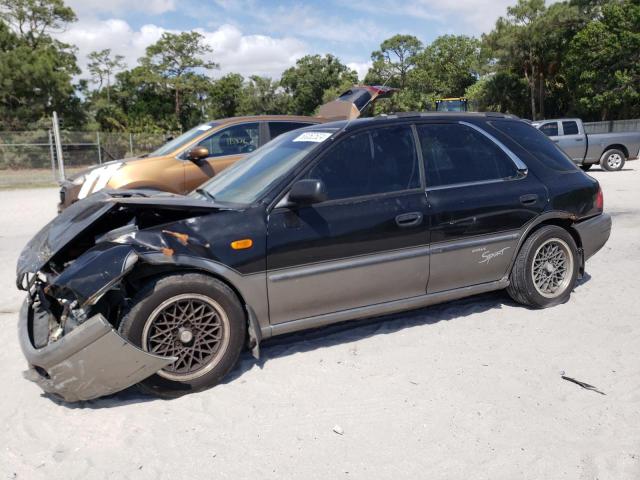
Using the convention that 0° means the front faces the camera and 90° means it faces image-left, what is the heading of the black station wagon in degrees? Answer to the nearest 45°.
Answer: approximately 45°

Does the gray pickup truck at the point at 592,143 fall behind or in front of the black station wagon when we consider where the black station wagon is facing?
behind

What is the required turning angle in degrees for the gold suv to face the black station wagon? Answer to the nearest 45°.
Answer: approximately 45° to its left

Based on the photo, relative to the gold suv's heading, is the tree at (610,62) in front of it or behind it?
behind

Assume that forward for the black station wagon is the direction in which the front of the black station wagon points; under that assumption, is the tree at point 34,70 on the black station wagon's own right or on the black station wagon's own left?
on the black station wagon's own right

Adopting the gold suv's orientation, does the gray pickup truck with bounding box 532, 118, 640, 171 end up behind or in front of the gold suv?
behind
